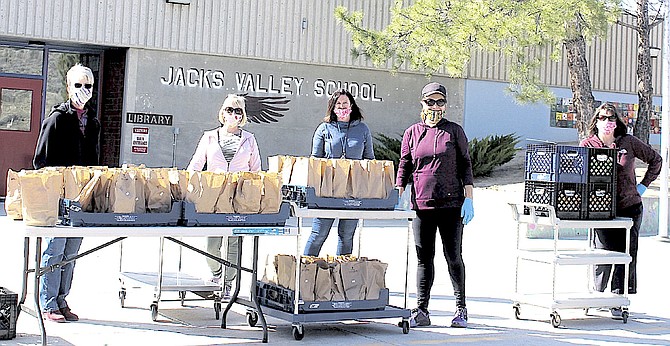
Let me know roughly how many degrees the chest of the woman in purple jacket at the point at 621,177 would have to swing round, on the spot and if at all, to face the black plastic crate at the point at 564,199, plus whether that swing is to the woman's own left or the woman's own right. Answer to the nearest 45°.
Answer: approximately 45° to the woman's own right

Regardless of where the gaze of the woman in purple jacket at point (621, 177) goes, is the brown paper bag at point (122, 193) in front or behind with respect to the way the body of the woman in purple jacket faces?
in front

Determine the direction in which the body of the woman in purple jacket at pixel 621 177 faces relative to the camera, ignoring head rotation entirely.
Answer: toward the camera

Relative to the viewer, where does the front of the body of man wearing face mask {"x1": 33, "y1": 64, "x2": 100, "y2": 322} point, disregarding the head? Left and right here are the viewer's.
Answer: facing the viewer and to the right of the viewer

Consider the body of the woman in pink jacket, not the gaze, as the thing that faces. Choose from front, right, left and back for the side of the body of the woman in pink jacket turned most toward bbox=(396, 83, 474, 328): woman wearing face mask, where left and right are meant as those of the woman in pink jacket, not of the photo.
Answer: left

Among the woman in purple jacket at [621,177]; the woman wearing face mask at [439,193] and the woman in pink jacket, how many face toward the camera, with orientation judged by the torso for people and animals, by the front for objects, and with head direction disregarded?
3

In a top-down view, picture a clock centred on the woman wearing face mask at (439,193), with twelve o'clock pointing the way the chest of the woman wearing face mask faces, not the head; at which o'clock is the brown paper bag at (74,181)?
The brown paper bag is roughly at 2 o'clock from the woman wearing face mask.

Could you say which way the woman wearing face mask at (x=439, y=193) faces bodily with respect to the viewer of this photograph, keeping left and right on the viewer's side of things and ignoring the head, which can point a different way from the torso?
facing the viewer

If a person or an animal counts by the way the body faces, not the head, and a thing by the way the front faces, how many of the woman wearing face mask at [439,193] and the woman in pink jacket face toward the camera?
2

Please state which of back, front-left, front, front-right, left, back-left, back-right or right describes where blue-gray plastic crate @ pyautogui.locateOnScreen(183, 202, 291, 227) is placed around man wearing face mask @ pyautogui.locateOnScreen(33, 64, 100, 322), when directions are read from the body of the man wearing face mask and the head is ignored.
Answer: front

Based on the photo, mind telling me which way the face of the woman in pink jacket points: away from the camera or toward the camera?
toward the camera

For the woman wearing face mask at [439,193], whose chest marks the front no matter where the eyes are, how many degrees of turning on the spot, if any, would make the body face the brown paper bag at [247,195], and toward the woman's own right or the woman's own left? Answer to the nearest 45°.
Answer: approximately 45° to the woman's own right

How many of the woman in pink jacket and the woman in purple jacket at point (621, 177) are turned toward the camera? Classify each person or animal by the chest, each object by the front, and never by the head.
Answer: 2

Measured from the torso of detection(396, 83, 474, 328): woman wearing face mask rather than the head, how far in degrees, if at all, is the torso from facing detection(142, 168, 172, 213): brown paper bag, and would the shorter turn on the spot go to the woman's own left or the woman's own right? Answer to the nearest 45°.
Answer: approximately 45° to the woman's own right
